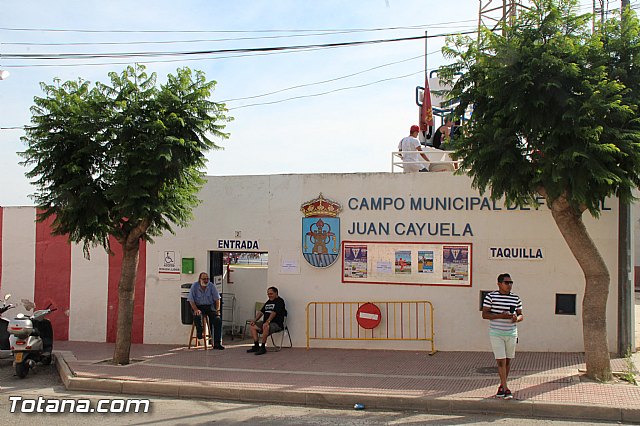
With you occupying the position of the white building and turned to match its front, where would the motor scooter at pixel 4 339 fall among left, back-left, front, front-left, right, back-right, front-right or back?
right

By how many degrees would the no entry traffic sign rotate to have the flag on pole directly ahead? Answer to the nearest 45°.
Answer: approximately 180°

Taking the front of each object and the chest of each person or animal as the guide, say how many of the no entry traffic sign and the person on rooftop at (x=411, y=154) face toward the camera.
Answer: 1

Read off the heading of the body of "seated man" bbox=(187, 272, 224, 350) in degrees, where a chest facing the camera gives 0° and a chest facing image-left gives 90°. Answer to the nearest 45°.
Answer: approximately 0°

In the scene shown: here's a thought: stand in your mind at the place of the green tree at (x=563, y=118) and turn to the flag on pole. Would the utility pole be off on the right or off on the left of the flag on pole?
right
